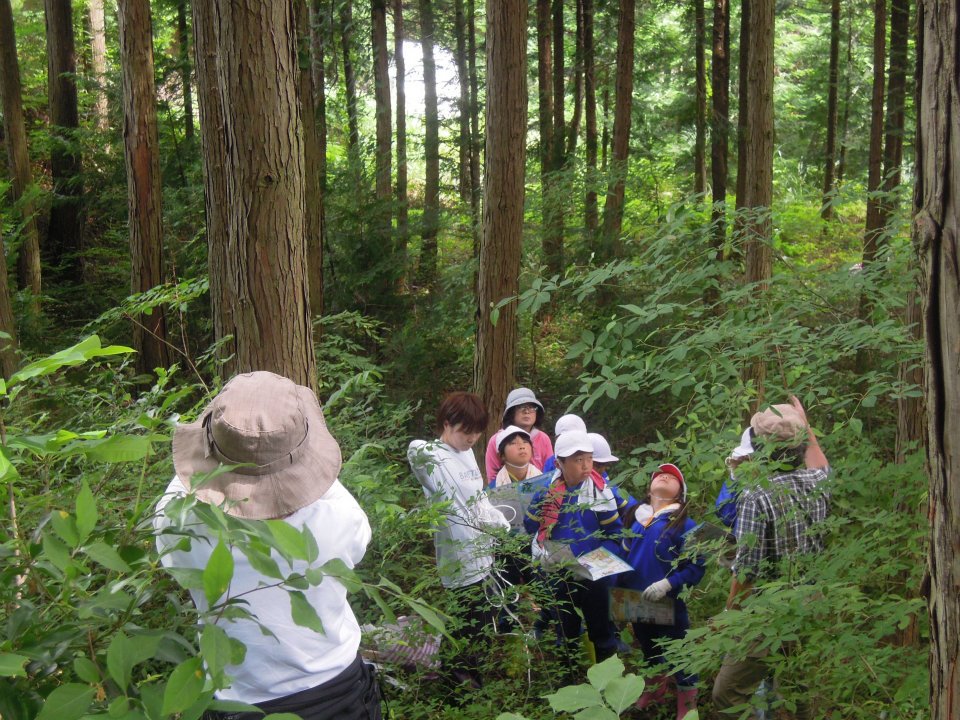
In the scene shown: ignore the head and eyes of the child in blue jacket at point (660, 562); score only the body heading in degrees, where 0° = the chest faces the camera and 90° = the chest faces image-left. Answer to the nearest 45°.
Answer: approximately 45°

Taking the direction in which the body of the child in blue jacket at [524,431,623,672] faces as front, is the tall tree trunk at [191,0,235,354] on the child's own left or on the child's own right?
on the child's own right

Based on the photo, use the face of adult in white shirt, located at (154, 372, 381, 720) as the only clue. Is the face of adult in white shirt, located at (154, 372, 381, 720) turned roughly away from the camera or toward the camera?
away from the camera

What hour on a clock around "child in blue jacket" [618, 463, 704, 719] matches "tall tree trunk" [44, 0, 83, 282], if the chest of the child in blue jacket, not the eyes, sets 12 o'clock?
The tall tree trunk is roughly at 3 o'clock from the child in blue jacket.

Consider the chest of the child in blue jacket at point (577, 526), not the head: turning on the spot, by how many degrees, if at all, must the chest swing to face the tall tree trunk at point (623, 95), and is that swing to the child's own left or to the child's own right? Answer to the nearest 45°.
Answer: approximately 180°

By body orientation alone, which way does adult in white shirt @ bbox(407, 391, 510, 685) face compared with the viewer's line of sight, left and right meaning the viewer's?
facing the viewer and to the right of the viewer

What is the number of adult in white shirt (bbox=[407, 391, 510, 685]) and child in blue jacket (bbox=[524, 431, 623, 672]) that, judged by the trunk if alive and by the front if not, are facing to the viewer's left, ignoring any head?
0

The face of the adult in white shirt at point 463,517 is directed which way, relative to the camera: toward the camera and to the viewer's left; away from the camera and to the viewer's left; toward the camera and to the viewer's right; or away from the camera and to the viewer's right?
toward the camera and to the viewer's right

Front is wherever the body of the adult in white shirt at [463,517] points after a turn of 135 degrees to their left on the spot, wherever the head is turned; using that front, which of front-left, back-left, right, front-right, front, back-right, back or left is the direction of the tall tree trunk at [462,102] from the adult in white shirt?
front

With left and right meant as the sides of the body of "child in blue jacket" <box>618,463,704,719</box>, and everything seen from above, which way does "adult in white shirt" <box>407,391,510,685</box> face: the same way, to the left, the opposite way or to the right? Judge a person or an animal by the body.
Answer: to the left

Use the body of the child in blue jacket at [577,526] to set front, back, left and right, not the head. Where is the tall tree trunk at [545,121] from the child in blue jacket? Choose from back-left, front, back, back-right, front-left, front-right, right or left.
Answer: back

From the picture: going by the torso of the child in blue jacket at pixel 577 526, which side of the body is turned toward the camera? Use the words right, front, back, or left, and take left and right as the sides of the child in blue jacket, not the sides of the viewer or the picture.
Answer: front

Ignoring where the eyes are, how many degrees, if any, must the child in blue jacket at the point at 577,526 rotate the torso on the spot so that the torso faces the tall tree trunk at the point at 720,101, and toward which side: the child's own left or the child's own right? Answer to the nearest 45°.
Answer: approximately 180°

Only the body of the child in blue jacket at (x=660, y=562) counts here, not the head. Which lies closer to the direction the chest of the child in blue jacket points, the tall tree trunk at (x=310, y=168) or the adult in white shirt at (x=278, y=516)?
the adult in white shirt

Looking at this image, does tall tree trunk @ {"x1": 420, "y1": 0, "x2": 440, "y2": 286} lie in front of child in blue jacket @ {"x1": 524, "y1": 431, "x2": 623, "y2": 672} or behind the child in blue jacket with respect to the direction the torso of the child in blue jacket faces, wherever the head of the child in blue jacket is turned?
behind
